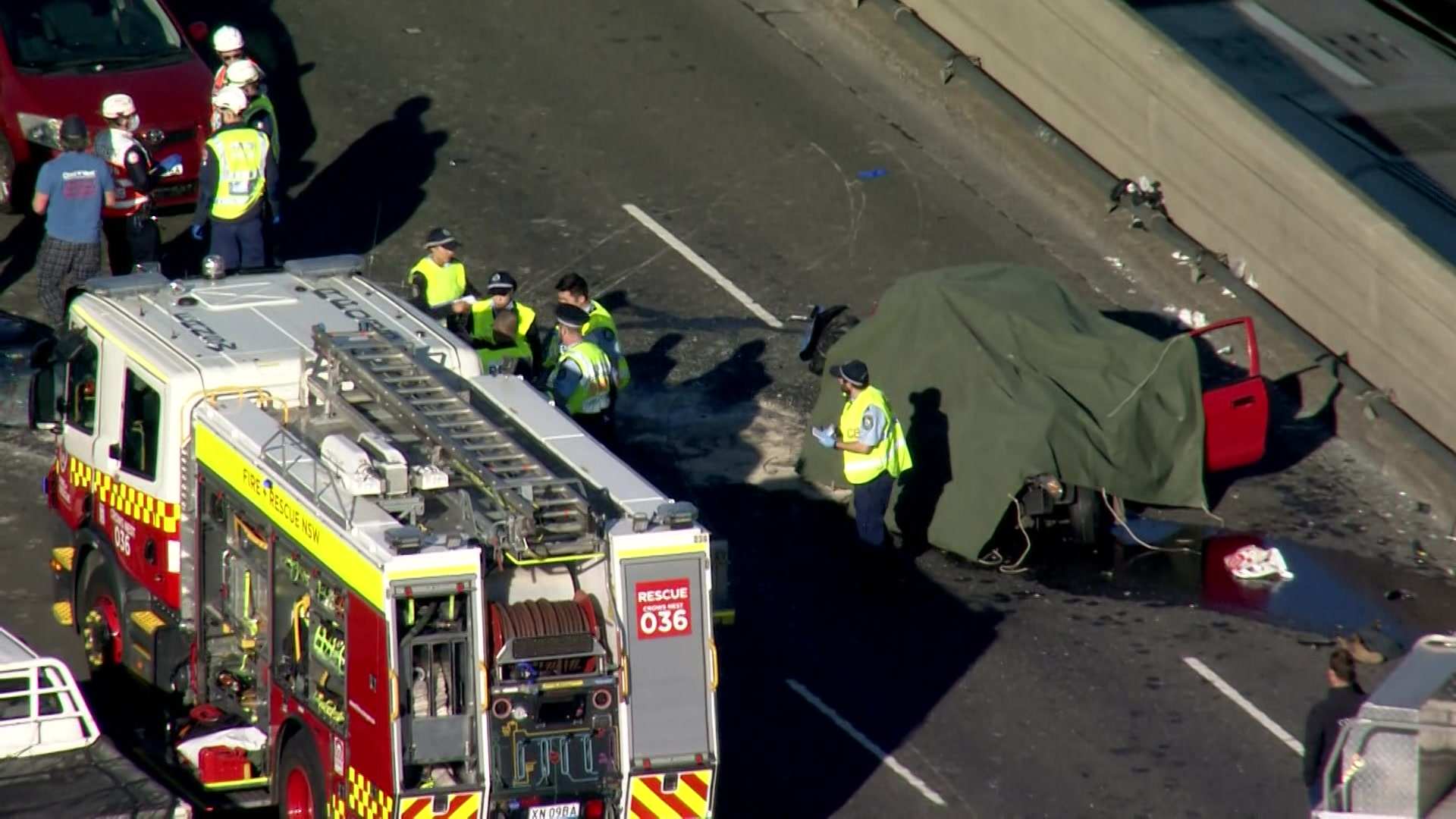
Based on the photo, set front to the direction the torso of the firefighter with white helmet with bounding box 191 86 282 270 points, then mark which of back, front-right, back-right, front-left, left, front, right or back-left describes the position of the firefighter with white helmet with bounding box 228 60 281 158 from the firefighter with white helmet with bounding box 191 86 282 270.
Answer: front

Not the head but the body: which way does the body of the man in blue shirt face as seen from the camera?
away from the camera

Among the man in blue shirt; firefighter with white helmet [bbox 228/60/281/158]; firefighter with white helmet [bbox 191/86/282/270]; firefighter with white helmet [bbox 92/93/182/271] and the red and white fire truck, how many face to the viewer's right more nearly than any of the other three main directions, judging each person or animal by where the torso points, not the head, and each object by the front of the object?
1

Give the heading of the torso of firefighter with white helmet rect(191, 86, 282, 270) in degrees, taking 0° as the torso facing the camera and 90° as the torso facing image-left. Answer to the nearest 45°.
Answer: approximately 180°

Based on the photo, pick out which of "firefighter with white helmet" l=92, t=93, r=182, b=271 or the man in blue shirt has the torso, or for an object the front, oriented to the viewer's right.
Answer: the firefighter with white helmet

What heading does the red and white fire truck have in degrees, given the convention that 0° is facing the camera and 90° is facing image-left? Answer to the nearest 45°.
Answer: approximately 135°

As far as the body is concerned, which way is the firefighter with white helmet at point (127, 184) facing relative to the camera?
to the viewer's right

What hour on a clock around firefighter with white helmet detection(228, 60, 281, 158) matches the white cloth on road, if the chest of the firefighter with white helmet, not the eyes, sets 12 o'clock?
The white cloth on road is roughly at 7 o'clock from the firefighter with white helmet.

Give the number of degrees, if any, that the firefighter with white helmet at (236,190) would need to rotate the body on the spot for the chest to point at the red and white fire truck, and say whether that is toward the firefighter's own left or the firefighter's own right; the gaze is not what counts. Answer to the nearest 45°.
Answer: approximately 180°

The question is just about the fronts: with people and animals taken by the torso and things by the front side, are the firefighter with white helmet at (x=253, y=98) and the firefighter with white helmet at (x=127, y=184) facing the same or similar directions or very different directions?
very different directions

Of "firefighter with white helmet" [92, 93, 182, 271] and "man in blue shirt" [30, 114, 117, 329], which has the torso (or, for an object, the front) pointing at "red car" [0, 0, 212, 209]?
the man in blue shirt

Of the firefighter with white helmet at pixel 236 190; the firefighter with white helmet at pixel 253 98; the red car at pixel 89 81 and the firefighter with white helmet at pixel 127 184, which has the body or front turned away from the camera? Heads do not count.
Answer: the firefighter with white helmet at pixel 236 190

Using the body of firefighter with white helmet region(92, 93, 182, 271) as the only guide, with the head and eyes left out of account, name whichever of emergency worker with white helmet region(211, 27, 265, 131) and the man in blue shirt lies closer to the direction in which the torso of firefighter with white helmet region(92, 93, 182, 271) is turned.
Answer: the emergency worker with white helmet

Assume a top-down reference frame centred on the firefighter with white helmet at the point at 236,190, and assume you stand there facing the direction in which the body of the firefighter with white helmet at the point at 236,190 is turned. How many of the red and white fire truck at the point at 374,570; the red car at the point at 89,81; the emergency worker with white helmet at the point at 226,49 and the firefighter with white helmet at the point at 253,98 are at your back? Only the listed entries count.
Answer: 1
